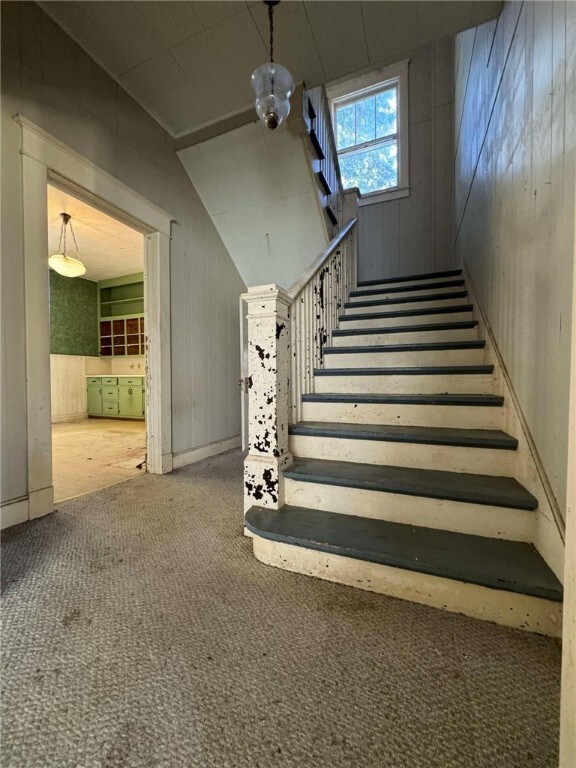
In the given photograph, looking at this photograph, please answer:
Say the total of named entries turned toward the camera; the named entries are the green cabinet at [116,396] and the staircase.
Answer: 2

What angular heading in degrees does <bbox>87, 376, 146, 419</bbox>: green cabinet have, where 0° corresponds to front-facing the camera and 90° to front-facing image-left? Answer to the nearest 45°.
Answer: approximately 0°

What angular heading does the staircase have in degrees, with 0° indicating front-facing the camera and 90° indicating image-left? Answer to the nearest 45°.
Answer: approximately 0°

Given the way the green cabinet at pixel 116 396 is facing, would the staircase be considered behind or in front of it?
in front

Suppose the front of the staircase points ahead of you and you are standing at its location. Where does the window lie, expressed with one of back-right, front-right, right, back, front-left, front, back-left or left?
back

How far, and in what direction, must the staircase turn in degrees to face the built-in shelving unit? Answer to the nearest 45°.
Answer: approximately 135° to its right

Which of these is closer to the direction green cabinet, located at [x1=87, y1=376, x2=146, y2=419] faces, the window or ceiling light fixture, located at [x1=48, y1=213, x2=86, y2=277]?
the ceiling light fixture

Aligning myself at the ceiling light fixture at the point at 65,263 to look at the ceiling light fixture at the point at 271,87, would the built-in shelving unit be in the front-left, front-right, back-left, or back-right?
back-left

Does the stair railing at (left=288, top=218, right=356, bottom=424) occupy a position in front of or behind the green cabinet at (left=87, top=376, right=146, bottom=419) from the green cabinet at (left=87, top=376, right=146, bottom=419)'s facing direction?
in front
